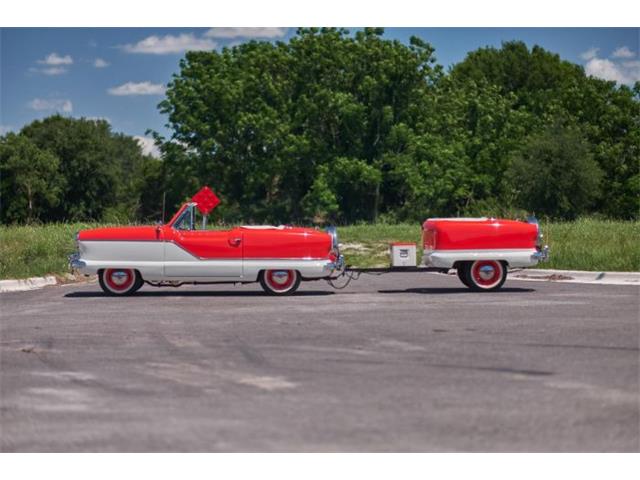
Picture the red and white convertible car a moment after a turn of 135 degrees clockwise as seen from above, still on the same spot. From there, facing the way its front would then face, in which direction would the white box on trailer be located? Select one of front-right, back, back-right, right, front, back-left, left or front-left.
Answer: front-right

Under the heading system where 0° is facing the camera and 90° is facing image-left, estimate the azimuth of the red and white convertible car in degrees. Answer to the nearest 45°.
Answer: approximately 90°
